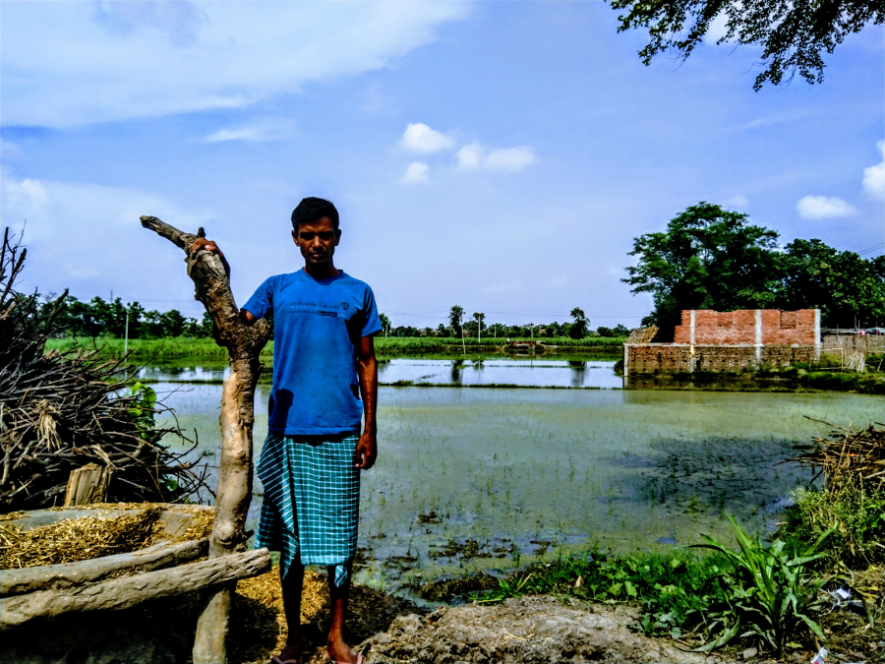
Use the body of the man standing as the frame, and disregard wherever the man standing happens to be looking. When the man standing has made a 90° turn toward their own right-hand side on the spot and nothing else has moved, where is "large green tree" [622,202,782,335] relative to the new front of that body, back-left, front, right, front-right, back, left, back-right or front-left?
back-right

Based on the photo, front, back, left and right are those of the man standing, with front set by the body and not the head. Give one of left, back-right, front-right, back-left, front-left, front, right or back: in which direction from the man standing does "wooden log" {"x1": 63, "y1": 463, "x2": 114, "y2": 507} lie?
back-right

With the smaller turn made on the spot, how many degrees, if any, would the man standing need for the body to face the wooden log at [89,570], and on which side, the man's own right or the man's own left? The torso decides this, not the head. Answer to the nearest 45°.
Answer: approximately 45° to the man's own right

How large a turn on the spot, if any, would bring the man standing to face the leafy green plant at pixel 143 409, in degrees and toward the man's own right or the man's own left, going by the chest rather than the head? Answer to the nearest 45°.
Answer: approximately 135° to the man's own right

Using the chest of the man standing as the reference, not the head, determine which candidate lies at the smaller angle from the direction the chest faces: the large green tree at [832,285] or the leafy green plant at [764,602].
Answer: the leafy green plant

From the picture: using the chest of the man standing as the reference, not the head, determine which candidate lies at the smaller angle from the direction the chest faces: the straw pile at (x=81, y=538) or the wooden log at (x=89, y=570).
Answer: the wooden log

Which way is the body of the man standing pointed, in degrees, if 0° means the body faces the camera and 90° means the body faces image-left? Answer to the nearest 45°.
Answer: approximately 0°

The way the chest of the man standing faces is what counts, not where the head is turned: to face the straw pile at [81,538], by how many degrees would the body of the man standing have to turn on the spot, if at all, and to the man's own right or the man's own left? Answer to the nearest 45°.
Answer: approximately 90° to the man's own right

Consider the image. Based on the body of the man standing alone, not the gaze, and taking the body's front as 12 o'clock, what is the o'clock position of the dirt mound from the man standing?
The dirt mound is roughly at 9 o'clock from the man standing.

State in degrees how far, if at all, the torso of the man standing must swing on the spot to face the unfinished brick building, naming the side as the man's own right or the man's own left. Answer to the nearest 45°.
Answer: approximately 135° to the man's own left

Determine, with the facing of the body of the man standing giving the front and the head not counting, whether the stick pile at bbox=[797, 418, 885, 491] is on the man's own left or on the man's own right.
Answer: on the man's own left
